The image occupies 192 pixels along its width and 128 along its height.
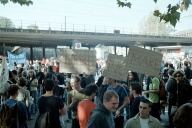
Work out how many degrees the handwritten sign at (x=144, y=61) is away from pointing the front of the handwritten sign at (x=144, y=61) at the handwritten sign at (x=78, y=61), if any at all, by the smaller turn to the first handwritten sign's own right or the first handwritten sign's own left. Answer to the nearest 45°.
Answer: approximately 135° to the first handwritten sign's own right

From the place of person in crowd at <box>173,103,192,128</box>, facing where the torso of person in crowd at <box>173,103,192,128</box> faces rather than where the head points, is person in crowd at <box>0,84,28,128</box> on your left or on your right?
on your left

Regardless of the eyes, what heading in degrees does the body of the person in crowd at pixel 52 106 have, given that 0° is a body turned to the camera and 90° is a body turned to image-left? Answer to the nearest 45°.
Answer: approximately 180°

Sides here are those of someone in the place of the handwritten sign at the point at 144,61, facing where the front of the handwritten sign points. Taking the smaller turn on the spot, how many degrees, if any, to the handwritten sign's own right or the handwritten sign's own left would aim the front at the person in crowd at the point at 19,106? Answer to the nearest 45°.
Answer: approximately 45° to the handwritten sign's own right

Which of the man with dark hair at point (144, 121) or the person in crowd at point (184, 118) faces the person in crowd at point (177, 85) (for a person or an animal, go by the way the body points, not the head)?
the person in crowd at point (184, 118)
